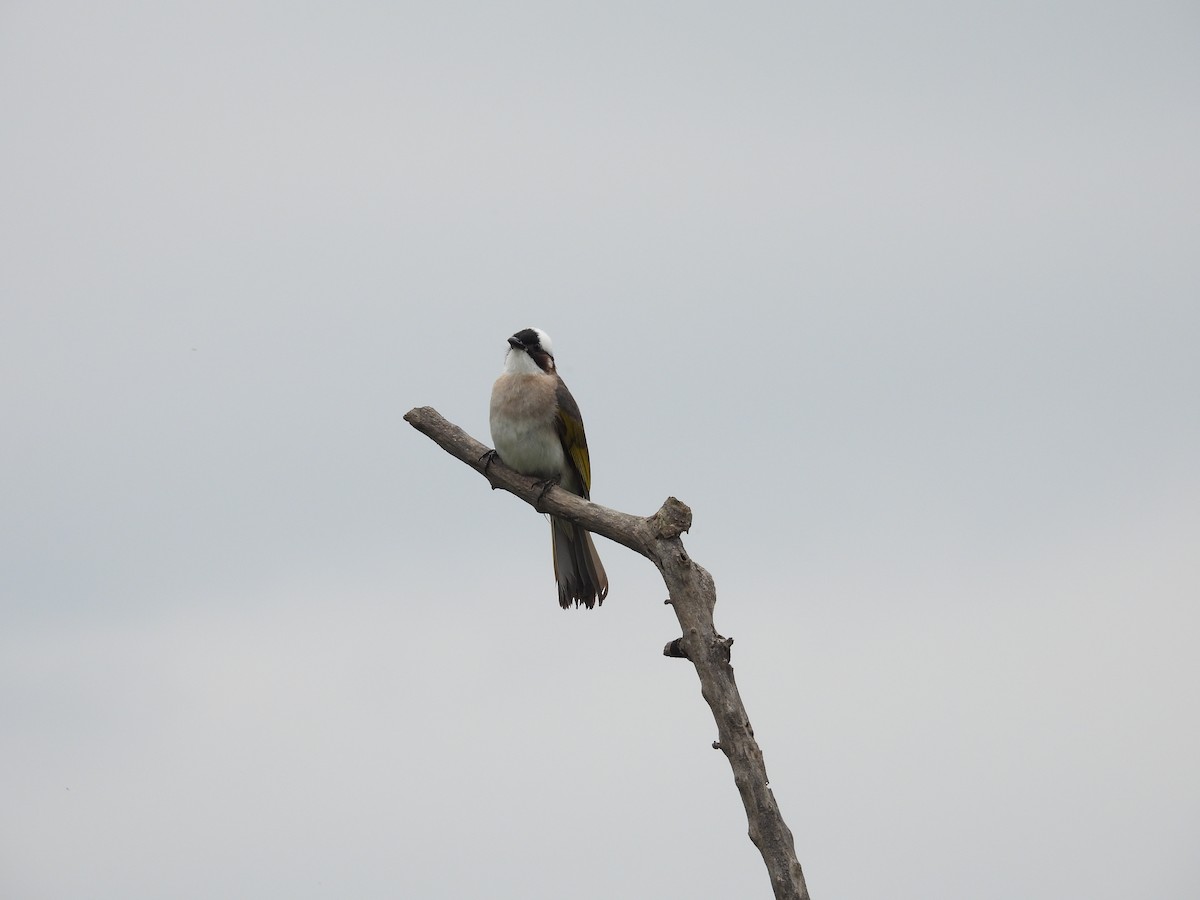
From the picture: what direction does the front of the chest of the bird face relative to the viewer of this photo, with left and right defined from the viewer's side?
facing the viewer and to the left of the viewer
